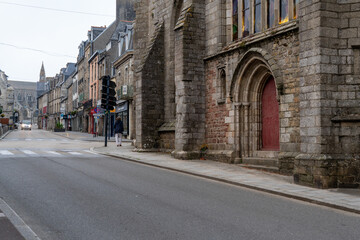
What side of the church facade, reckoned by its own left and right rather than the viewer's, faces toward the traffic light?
right

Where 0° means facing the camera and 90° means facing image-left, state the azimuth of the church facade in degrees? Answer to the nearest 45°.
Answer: approximately 45°
